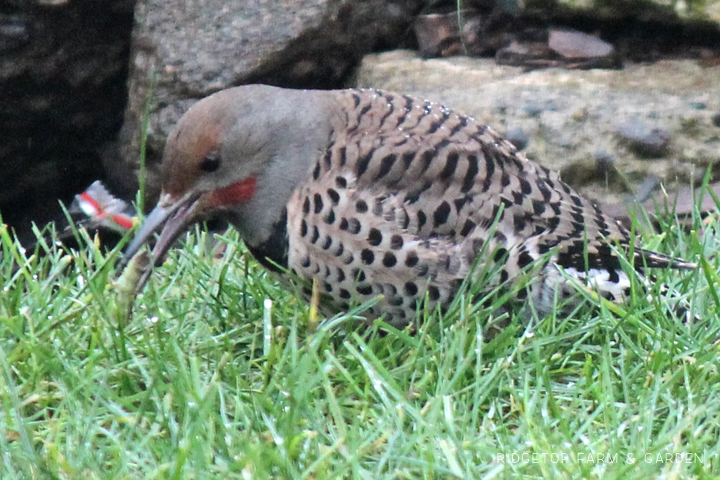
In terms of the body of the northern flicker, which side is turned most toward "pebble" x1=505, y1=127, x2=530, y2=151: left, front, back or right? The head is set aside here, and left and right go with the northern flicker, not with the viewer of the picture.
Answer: right

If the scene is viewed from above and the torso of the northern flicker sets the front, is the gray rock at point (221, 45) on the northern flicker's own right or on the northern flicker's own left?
on the northern flicker's own right

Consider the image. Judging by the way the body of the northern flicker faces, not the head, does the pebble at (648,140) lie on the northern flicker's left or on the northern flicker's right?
on the northern flicker's right

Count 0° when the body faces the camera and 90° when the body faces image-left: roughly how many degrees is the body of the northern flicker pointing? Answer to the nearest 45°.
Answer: approximately 90°
